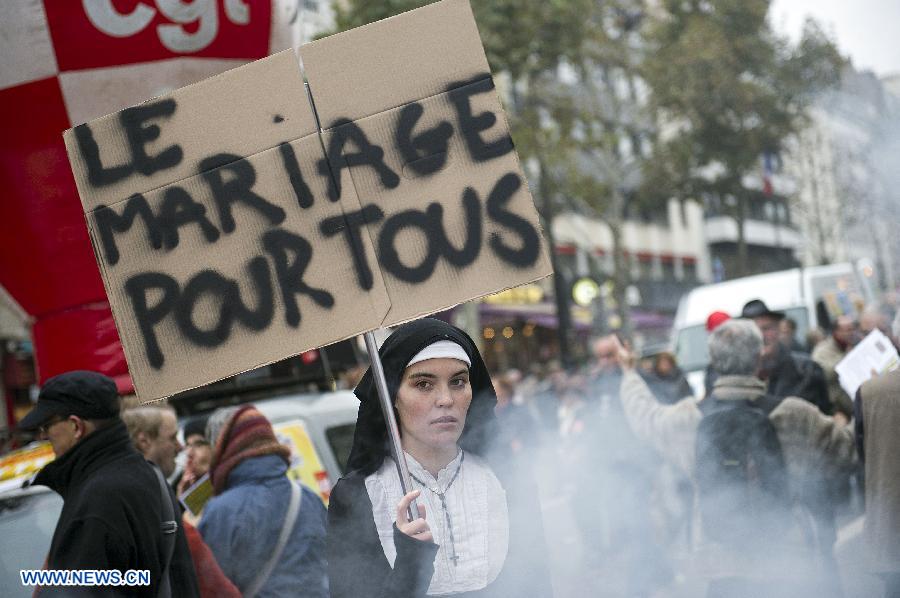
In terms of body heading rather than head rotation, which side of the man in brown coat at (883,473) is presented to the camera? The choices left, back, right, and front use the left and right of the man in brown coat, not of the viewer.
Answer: back

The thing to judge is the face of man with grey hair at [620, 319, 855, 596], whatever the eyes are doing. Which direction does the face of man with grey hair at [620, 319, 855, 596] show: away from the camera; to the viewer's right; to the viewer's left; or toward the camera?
away from the camera

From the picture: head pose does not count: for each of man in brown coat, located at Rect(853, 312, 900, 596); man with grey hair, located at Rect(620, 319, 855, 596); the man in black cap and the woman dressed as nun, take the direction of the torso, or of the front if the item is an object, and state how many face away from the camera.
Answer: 2

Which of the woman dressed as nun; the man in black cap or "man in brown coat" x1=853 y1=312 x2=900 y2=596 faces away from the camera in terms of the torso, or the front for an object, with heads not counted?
the man in brown coat

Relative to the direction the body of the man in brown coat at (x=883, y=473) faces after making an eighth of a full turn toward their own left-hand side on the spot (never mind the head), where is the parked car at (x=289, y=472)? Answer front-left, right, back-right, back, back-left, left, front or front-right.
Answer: front-left

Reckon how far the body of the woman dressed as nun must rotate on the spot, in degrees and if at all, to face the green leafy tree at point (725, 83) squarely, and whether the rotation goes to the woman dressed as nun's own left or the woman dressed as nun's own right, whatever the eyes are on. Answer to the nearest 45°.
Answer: approximately 180°

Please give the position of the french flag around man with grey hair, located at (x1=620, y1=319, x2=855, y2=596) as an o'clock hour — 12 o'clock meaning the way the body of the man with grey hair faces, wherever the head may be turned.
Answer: The french flag is roughly at 12 o'clock from the man with grey hair.

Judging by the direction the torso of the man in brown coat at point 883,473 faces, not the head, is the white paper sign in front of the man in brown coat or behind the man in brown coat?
in front

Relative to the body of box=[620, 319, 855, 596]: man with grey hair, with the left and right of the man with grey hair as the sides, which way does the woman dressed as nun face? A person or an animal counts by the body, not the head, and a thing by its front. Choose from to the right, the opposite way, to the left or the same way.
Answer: the opposite way

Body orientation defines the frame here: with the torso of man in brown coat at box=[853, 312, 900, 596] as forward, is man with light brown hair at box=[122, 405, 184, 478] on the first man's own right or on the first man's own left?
on the first man's own left

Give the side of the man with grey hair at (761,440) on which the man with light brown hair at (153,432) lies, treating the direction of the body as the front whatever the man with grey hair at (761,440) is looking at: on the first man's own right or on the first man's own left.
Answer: on the first man's own left

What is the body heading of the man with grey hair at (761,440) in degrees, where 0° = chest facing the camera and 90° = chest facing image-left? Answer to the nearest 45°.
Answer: approximately 180°

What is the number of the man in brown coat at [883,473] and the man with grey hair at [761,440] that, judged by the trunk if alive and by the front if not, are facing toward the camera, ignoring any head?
0

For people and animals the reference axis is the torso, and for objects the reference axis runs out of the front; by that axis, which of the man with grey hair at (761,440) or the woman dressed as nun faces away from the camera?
the man with grey hair

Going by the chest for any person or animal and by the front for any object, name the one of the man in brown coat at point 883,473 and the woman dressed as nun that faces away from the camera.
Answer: the man in brown coat

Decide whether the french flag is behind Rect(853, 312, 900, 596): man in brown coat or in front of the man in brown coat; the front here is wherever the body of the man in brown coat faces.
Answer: in front
